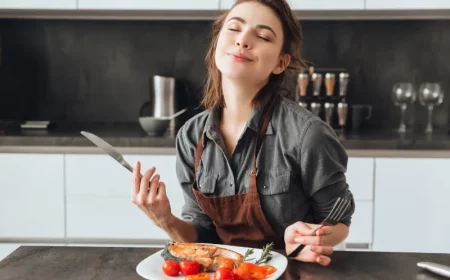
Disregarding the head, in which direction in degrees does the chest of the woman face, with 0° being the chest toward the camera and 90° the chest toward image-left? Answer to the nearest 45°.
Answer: approximately 45°

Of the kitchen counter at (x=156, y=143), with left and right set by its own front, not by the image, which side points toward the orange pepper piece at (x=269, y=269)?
front

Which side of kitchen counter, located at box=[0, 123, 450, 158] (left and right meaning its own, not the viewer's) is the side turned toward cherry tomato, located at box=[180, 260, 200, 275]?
front

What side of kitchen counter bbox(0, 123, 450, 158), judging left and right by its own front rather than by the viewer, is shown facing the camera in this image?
front

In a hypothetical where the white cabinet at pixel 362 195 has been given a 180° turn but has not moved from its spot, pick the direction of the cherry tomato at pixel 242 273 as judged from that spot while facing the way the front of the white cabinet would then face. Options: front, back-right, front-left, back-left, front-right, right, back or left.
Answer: back

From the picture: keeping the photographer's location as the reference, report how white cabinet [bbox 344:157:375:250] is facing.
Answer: facing the viewer
